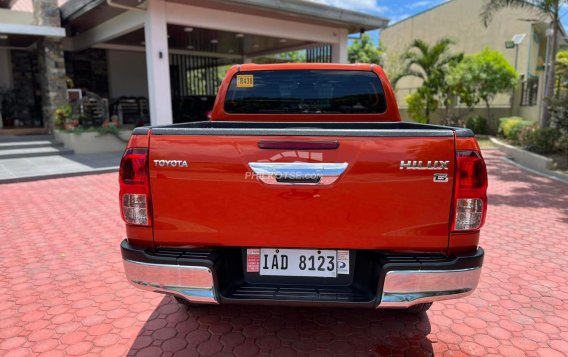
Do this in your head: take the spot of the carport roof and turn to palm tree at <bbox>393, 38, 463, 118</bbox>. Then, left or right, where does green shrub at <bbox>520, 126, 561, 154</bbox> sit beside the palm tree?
right

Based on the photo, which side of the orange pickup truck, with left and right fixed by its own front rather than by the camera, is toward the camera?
back

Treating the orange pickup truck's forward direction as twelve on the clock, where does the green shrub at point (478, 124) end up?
The green shrub is roughly at 1 o'clock from the orange pickup truck.

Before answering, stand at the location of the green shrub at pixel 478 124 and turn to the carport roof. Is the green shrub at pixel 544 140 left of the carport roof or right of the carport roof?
left

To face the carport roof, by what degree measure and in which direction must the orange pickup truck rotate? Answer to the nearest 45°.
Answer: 0° — it already faces it

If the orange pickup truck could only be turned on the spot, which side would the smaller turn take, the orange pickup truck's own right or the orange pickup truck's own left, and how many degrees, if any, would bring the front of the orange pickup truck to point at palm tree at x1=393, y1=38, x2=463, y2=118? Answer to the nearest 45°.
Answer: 0° — it already faces it
